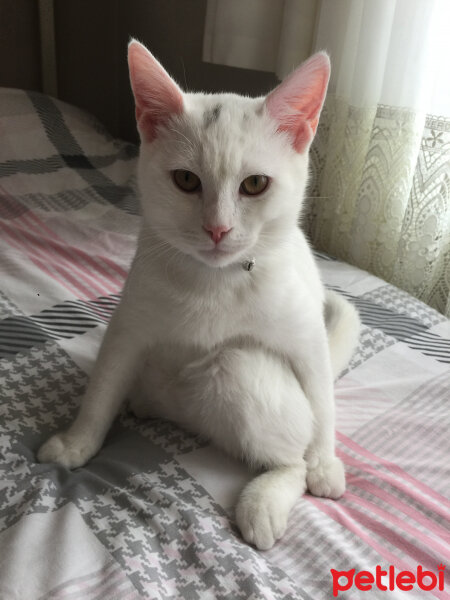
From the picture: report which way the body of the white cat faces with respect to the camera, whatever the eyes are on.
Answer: toward the camera

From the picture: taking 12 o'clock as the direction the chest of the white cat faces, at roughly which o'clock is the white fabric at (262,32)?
The white fabric is roughly at 6 o'clock from the white cat.

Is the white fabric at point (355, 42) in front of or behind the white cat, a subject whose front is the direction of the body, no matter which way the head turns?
behind

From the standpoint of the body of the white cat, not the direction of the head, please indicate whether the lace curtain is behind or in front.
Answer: behind
